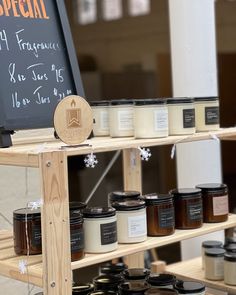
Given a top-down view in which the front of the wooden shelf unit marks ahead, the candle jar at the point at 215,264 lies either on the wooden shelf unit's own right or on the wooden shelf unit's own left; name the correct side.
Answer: on the wooden shelf unit's own left
